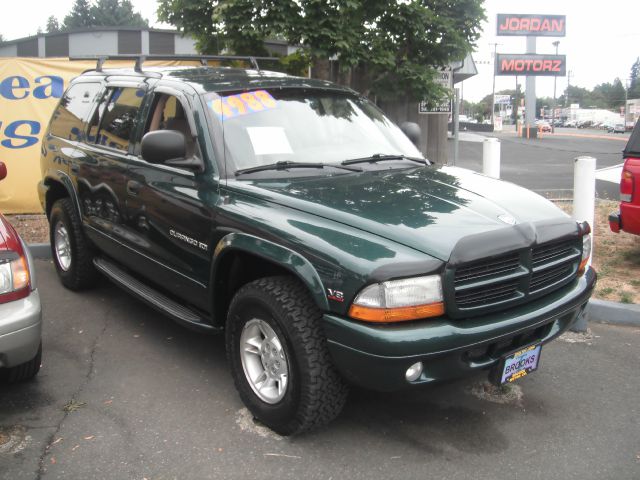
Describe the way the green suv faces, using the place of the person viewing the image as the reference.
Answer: facing the viewer and to the right of the viewer

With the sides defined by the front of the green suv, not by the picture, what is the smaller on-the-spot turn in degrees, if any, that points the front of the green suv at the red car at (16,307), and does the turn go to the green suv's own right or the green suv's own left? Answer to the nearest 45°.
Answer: approximately 135° to the green suv's own right

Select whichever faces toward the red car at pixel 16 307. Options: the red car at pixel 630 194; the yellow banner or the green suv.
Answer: the yellow banner

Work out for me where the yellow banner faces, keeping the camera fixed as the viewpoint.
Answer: facing the viewer

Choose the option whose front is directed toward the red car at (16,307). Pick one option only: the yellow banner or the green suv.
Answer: the yellow banner

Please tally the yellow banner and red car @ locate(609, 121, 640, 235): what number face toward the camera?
1

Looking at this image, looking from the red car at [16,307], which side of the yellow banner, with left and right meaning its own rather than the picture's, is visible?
front

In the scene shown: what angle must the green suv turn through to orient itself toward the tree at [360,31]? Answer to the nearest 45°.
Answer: approximately 135° to its left
